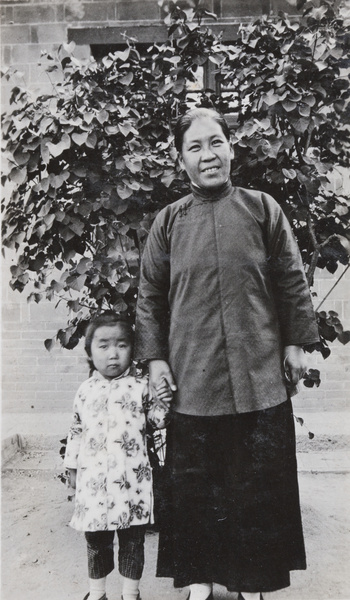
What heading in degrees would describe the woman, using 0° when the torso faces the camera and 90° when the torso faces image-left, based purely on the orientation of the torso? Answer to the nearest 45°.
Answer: approximately 0°

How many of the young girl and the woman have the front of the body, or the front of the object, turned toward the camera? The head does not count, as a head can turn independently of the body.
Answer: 2

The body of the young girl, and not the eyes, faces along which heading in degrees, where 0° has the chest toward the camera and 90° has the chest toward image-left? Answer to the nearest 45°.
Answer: approximately 0°
